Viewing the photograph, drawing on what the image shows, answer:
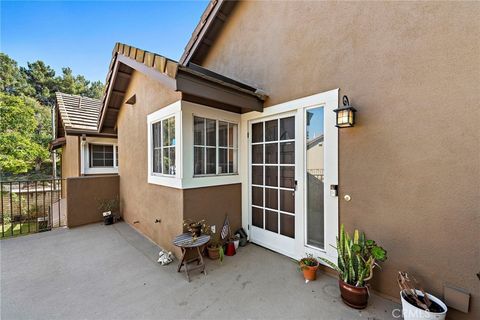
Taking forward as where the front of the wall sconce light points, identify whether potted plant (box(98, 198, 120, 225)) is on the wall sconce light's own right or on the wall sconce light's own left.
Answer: on the wall sconce light's own right

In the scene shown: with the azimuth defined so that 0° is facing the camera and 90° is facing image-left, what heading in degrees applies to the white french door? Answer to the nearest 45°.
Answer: approximately 45°

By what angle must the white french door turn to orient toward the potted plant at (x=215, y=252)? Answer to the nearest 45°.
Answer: approximately 45° to its right

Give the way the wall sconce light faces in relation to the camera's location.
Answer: facing the viewer and to the left of the viewer

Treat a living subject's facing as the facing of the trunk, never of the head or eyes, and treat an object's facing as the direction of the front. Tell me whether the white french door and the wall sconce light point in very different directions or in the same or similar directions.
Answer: same or similar directions

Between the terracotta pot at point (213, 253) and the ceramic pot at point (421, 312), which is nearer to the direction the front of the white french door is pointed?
the terracotta pot

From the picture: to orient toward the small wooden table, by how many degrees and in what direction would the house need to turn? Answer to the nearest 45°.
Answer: approximately 45° to its right

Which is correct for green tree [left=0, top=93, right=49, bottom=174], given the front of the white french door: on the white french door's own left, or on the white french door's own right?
on the white french door's own right

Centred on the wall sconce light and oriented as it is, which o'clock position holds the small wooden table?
The small wooden table is roughly at 1 o'clock from the wall sconce light.

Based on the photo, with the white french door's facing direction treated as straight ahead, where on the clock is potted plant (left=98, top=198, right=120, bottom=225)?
The potted plant is roughly at 2 o'clock from the white french door.

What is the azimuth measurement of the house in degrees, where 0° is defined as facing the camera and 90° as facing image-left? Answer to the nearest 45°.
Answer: approximately 45°

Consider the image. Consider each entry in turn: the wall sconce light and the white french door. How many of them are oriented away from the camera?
0
